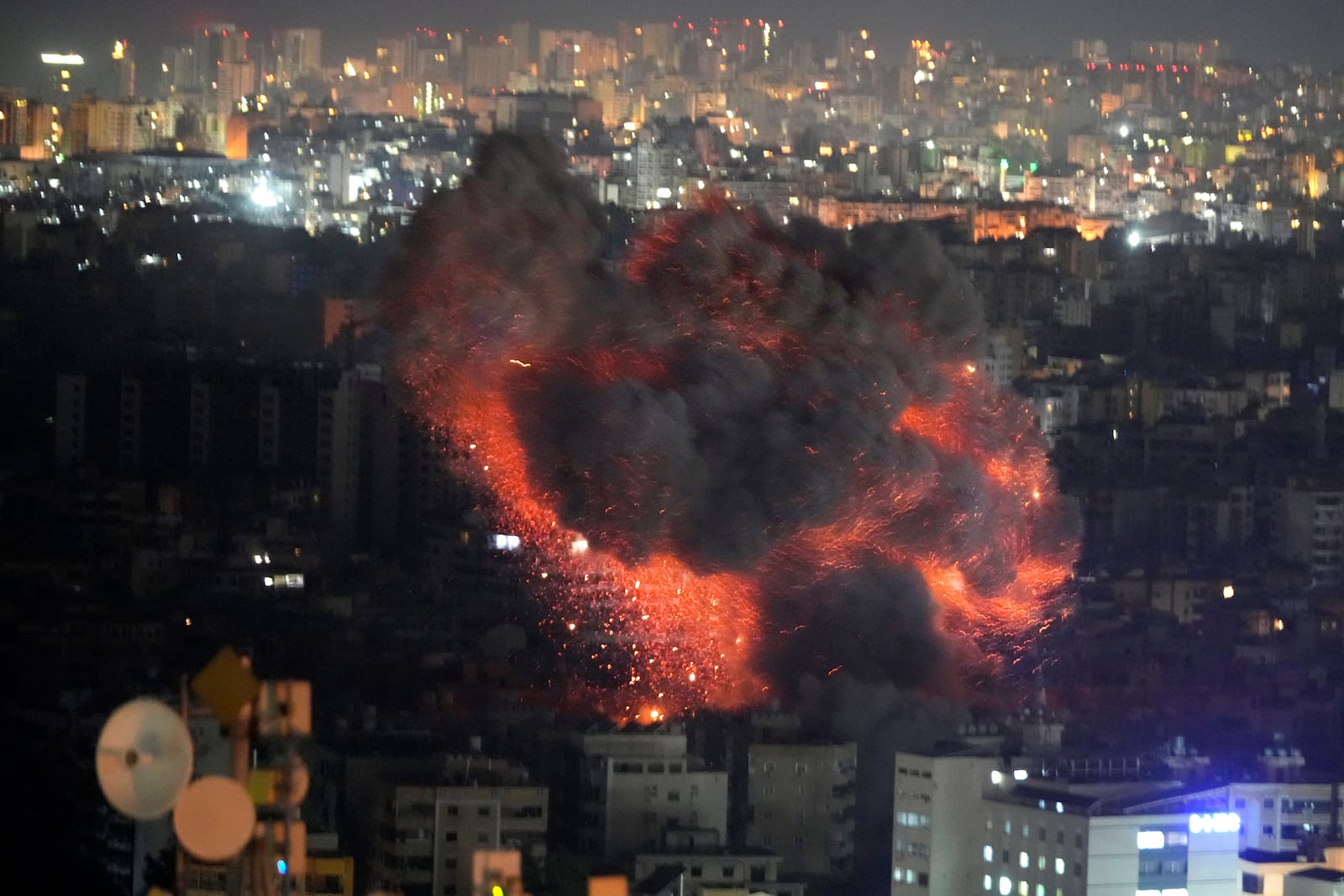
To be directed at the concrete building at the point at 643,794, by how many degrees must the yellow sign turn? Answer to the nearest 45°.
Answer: approximately 180°

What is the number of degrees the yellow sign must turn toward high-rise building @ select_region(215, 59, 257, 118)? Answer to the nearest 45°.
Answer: approximately 180°

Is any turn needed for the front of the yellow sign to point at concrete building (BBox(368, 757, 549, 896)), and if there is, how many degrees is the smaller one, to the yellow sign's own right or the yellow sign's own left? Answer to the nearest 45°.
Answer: approximately 180°

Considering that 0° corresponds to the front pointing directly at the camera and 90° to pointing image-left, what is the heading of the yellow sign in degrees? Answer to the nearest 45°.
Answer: approximately 0°

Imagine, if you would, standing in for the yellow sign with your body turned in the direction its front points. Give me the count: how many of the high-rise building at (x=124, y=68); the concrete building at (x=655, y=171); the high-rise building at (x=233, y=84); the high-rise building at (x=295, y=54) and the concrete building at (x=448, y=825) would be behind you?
5
